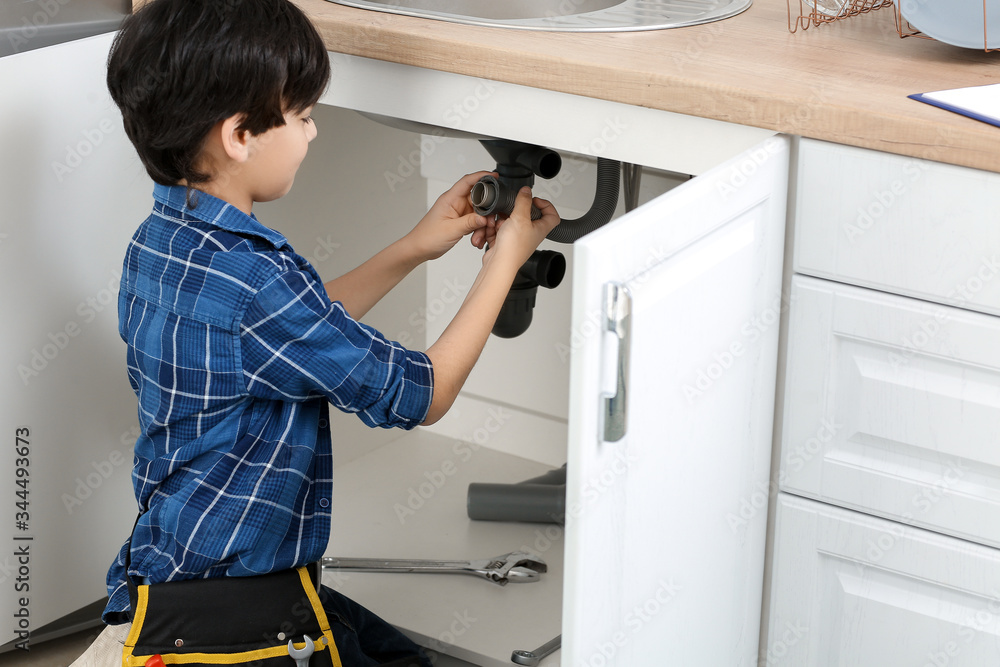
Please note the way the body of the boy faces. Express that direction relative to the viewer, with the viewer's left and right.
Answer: facing away from the viewer and to the right of the viewer

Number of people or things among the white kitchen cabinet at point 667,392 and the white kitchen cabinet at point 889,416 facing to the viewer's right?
0

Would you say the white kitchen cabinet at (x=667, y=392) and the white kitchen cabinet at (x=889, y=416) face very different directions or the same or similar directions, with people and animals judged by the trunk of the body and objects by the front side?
same or similar directions

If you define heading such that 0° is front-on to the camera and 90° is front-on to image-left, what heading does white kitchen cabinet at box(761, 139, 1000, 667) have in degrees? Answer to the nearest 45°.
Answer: approximately 45°

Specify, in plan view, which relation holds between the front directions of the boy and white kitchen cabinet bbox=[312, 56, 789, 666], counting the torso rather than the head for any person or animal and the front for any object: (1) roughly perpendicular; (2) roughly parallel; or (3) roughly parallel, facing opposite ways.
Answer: roughly parallel, facing opposite ways

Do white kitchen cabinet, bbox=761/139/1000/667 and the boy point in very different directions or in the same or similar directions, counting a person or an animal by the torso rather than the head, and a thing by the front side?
very different directions
